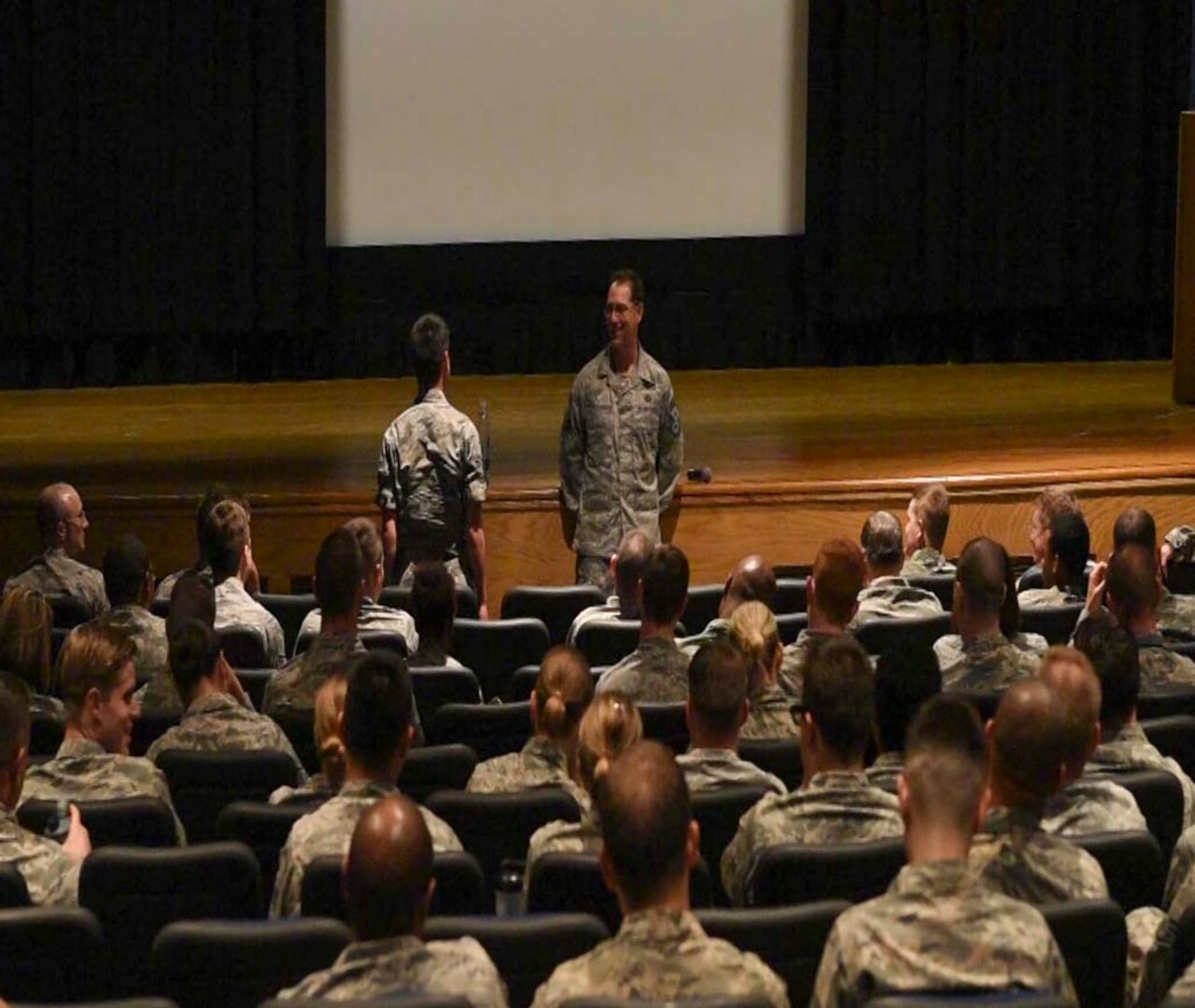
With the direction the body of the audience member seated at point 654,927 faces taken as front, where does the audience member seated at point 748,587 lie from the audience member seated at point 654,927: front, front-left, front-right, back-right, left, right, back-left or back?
front

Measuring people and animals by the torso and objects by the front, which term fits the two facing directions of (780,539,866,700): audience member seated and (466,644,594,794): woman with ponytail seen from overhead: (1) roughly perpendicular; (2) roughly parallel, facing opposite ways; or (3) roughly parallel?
roughly parallel

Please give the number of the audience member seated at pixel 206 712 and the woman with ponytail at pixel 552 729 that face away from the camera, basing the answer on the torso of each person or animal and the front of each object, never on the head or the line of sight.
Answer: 2

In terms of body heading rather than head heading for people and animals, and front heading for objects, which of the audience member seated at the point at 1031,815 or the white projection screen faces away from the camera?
the audience member seated

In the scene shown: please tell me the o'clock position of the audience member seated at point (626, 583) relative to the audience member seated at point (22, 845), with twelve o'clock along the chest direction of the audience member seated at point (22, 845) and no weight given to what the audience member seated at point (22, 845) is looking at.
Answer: the audience member seated at point (626, 583) is roughly at 12 o'clock from the audience member seated at point (22, 845).

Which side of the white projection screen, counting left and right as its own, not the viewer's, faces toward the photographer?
front

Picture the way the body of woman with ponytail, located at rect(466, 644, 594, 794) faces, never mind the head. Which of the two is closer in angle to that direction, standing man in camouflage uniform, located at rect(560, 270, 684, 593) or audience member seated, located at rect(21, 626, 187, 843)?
the standing man in camouflage uniform

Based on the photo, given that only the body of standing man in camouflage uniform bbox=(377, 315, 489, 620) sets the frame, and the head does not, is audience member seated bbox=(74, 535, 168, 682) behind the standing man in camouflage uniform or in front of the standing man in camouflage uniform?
behind

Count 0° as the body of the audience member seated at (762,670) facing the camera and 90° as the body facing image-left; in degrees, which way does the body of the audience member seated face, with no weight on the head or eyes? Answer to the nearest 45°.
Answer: approximately 180°

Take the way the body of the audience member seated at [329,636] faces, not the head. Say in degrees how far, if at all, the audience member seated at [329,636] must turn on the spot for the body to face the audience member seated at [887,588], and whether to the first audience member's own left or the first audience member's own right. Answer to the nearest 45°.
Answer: approximately 45° to the first audience member's own right

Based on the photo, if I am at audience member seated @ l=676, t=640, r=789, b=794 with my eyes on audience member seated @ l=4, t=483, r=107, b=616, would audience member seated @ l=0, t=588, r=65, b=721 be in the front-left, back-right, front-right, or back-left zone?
front-left

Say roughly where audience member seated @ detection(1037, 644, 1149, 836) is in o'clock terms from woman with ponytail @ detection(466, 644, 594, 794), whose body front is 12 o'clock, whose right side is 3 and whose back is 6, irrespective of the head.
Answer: The audience member seated is roughly at 4 o'clock from the woman with ponytail.

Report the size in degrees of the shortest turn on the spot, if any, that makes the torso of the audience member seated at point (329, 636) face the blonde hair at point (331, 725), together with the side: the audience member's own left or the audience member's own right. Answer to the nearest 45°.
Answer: approximately 180°

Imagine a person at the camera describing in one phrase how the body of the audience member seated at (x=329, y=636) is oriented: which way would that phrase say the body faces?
away from the camera

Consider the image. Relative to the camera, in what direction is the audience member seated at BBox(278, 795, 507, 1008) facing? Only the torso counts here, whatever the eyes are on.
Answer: away from the camera

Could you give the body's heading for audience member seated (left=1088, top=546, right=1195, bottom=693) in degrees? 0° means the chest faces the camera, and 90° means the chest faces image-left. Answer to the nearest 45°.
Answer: approximately 180°

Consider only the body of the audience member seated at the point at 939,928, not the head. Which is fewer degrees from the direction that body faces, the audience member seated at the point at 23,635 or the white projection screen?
the white projection screen

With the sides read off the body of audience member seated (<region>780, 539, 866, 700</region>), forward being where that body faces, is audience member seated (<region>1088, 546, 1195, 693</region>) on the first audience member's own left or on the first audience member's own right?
on the first audience member's own right

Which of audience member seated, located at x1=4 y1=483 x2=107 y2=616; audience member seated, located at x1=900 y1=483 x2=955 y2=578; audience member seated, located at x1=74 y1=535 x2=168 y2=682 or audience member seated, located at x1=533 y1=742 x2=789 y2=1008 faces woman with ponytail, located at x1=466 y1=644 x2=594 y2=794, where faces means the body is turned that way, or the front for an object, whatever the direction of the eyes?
audience member seated, located at x1=533 y1=742 x2=789 y2=1008

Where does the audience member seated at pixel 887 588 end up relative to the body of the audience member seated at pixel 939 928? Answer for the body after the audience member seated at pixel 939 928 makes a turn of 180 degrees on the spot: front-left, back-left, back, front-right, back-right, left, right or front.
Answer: back

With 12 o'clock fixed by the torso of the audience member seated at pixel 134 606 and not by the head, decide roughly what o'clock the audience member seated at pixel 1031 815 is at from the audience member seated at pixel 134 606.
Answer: the audience member seated at pixel 1031 815 is roughly at 5 o'clock from the audience member seated at pixel 134 606.

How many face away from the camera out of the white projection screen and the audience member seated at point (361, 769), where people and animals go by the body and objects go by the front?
1
